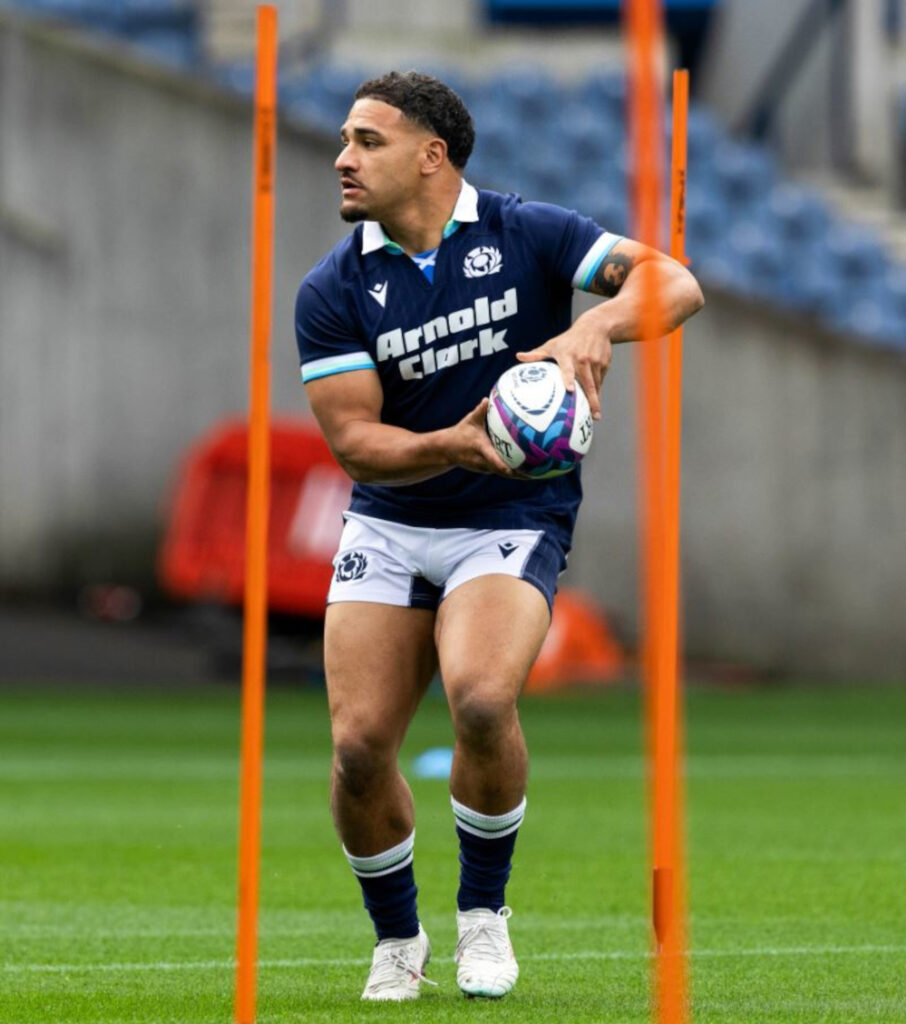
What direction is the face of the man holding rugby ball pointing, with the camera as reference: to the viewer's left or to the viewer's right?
to the viewer's left

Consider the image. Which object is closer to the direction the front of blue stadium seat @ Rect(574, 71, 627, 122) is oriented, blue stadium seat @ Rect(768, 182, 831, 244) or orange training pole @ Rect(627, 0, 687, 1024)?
the orange training pole
